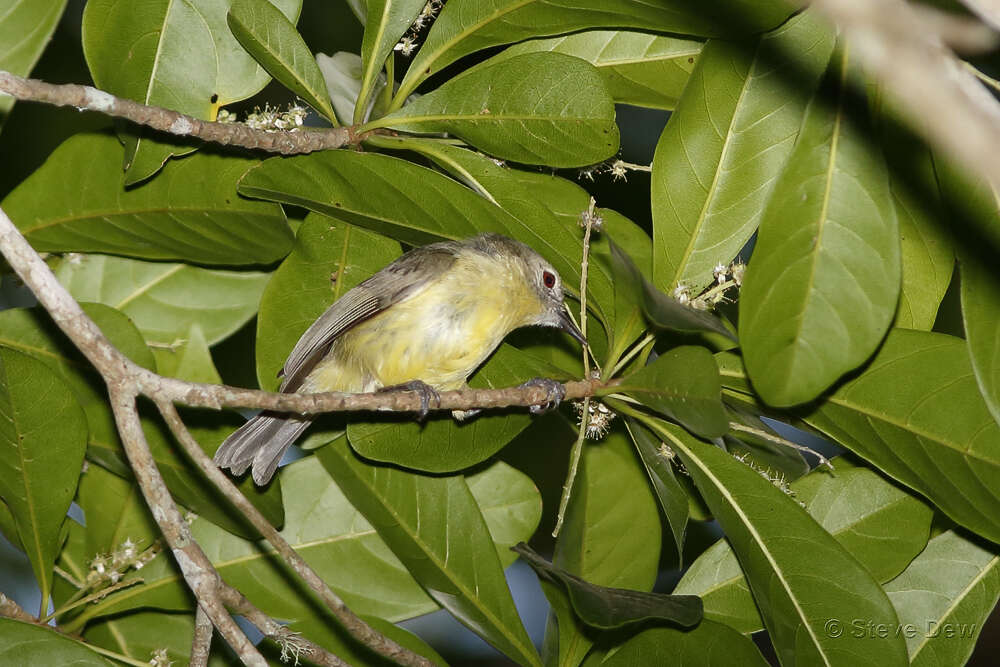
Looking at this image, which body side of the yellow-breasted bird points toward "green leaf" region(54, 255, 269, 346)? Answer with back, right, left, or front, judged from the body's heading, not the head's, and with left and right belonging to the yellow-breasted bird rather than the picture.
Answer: back

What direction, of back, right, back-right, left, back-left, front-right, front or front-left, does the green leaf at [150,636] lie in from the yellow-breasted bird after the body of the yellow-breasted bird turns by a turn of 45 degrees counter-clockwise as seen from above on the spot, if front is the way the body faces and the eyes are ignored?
back

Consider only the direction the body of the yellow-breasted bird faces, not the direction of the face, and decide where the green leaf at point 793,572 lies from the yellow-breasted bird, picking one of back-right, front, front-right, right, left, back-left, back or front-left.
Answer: front-right

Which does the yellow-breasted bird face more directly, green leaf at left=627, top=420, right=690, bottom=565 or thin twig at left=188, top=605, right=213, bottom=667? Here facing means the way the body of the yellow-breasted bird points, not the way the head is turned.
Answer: the green leaf

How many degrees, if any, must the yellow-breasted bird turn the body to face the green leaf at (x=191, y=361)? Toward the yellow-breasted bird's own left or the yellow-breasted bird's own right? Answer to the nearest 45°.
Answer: approximately 135° to the yellow-breasted bird's own right

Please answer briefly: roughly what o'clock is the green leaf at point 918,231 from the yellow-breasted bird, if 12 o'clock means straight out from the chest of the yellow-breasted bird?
The green leaf is roughly at 1 o'clock from the yellow-breasted bird.

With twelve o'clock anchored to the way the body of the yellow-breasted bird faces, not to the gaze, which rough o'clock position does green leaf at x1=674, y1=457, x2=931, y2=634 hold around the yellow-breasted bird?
The green leaf is roughly at 1 o'clock from the yellow-breasted bird.

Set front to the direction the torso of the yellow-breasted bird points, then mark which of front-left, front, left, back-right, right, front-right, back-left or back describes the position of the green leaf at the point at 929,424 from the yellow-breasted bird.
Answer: front-right

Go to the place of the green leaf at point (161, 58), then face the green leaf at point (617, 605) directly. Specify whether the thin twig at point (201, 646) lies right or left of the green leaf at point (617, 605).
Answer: right

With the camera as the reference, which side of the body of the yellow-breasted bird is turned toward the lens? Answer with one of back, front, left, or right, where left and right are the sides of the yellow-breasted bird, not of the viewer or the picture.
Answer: right

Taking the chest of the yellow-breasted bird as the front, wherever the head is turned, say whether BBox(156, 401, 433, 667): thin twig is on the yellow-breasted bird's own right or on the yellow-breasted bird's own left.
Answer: on the yellow-breasted bird's own right
